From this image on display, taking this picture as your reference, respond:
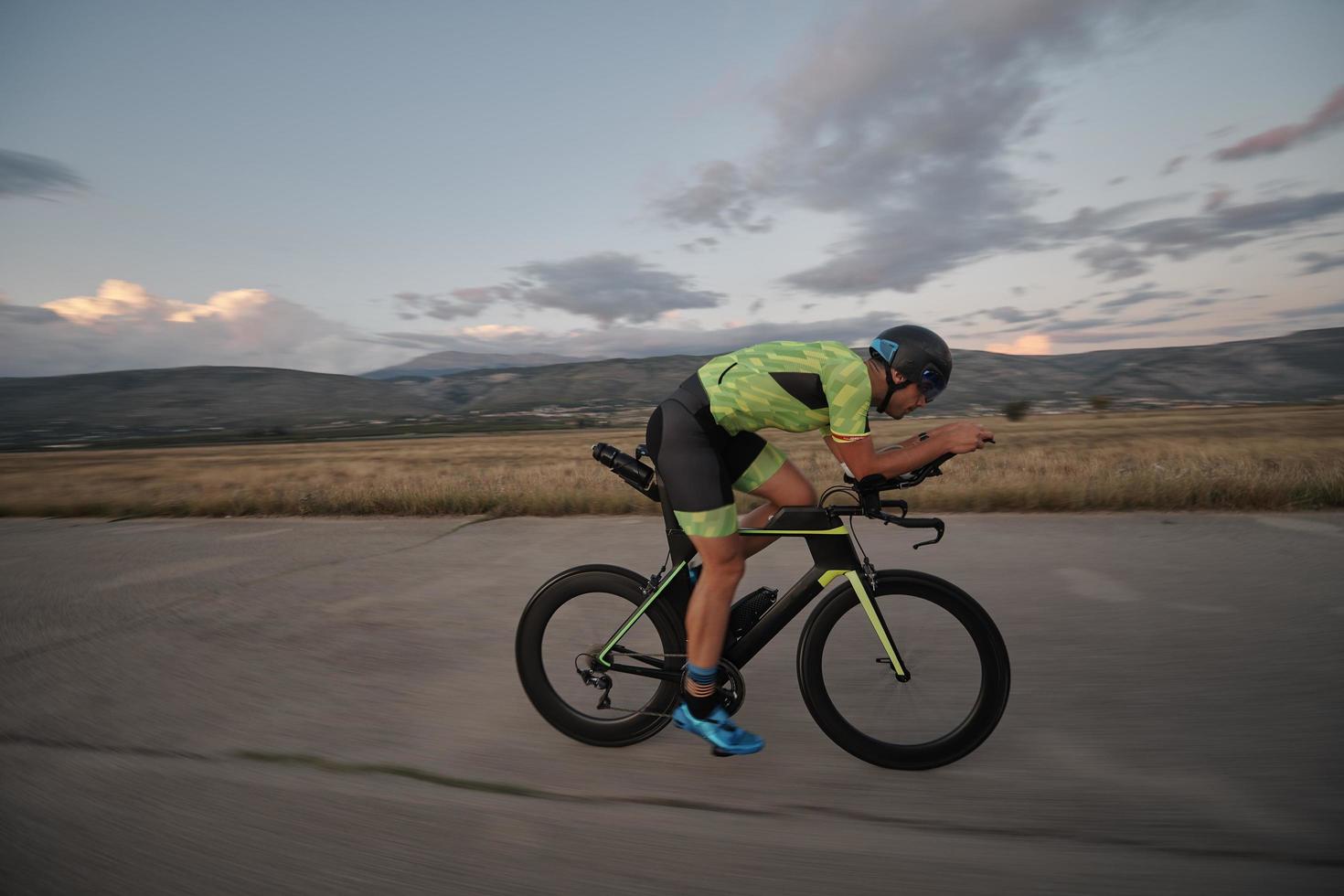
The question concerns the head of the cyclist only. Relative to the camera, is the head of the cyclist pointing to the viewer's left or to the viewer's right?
to the viewer's right

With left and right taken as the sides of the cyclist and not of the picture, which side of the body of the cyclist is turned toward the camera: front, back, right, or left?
right

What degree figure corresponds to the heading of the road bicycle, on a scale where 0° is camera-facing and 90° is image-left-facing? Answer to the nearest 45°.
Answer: approximately 270°
